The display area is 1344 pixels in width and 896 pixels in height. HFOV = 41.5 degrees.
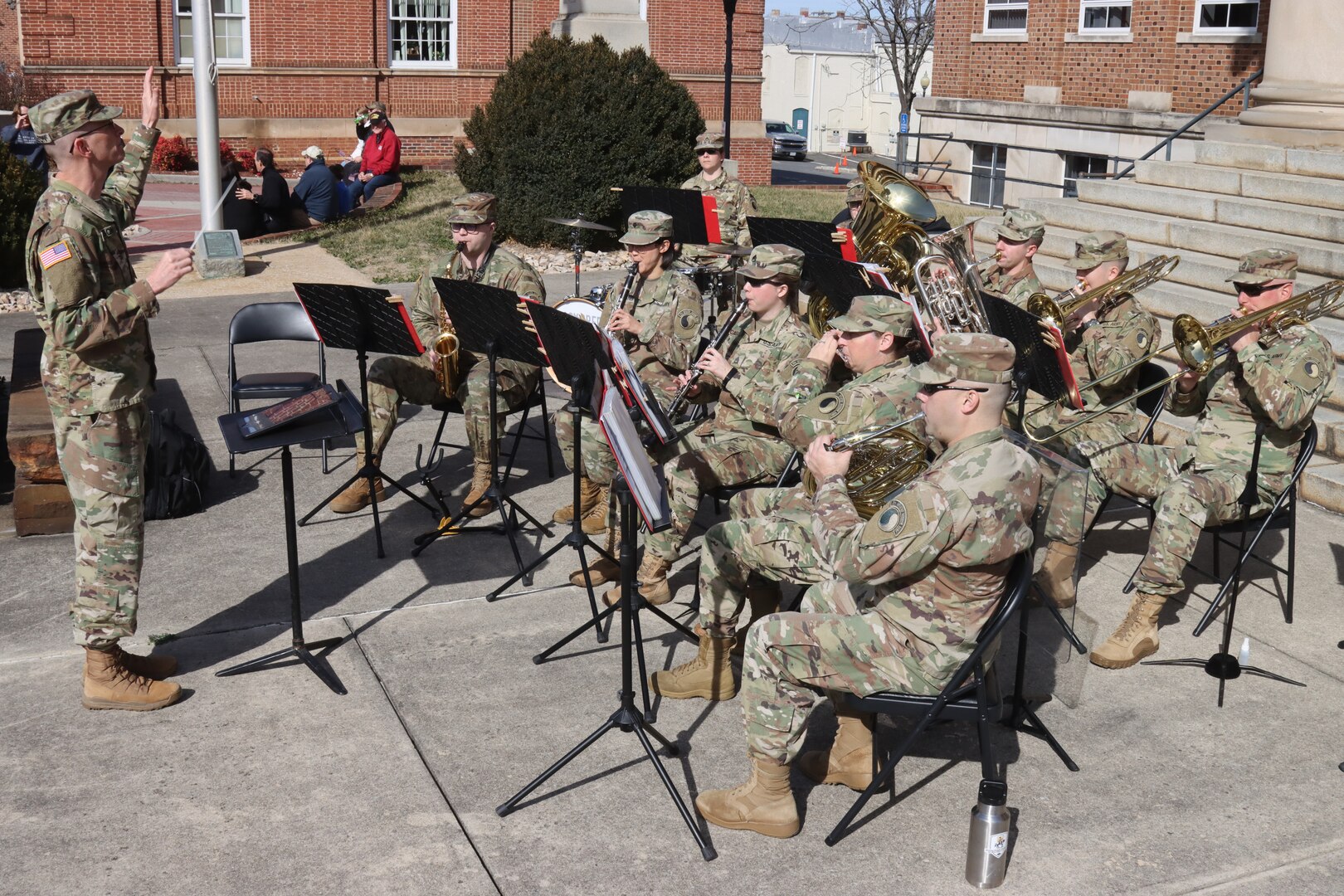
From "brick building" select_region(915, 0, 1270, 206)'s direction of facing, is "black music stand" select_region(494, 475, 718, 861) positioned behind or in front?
in front

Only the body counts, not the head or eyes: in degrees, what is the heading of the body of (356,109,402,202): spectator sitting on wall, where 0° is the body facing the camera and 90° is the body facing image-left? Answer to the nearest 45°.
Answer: approximately 45°

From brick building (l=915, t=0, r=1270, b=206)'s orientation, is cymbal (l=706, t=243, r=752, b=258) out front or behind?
out front

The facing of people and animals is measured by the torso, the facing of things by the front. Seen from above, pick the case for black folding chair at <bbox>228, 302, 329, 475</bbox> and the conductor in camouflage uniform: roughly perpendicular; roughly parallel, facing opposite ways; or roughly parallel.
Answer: roughly perpendicular

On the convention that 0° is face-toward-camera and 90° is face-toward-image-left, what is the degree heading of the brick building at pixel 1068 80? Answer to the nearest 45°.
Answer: approximately 45°

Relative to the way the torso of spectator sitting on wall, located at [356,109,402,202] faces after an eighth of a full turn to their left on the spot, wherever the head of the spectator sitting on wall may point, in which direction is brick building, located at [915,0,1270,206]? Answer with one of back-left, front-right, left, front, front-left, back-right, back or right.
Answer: left

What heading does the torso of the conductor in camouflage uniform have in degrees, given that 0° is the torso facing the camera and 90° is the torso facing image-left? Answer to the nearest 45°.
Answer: approximately 270°

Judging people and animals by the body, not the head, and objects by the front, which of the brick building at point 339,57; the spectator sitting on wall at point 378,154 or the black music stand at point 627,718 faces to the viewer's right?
the black music stand

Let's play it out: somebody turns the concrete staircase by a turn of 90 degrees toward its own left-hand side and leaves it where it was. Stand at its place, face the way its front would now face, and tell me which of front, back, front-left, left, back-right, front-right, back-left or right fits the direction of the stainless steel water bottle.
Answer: front-right

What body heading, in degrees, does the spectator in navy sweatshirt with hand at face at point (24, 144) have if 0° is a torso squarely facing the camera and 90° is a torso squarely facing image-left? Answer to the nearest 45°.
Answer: approximately 315°

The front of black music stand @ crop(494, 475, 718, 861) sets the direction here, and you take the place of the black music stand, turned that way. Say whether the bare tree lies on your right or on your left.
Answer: on your left

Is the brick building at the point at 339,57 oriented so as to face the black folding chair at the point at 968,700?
yes

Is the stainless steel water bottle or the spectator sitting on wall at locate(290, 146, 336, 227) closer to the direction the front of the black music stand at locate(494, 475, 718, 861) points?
the stainless steel water bottle

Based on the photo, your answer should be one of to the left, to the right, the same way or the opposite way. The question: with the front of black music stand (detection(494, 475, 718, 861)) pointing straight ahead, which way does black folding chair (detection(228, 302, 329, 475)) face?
to the right

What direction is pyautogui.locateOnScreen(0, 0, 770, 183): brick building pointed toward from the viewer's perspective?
toward the camera

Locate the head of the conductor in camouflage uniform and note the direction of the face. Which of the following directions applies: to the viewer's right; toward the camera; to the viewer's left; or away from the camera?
to the viewer's right

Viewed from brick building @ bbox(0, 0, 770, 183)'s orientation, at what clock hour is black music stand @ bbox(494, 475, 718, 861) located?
The black music stand is roughly at 12 o'clock from the brick building.
